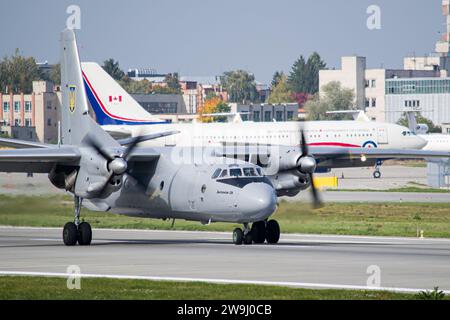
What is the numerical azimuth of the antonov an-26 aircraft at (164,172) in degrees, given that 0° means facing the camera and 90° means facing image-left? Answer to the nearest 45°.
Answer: approximately 315°
